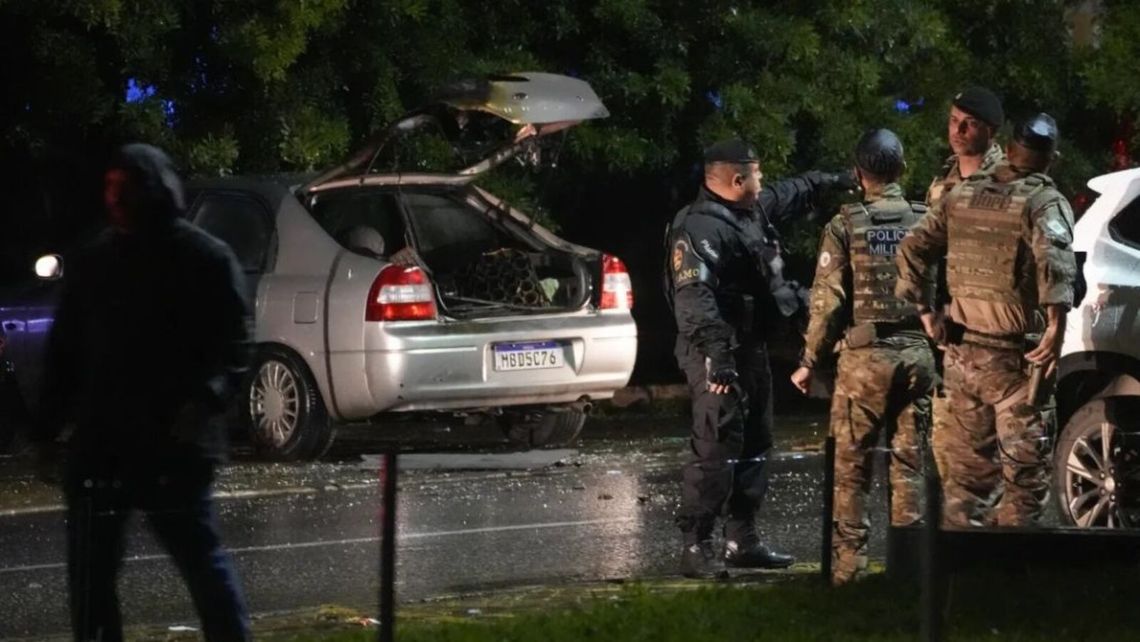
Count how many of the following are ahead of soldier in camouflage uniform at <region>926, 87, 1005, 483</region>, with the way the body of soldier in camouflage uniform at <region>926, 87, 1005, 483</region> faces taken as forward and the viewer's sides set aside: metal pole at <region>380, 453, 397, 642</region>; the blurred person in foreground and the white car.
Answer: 2

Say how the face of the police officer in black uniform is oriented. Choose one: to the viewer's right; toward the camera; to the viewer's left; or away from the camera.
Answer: to the viewer's right

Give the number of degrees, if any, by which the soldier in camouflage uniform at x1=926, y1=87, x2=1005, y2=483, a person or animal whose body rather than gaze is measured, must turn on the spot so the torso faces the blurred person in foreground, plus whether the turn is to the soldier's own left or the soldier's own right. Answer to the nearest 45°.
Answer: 0° — they already face them

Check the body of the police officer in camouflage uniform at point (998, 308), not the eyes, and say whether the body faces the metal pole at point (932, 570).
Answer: no

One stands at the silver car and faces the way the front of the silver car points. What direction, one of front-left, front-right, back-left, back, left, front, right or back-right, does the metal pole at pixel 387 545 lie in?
back-left

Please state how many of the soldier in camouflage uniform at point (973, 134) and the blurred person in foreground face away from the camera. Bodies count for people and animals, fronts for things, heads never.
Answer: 0
